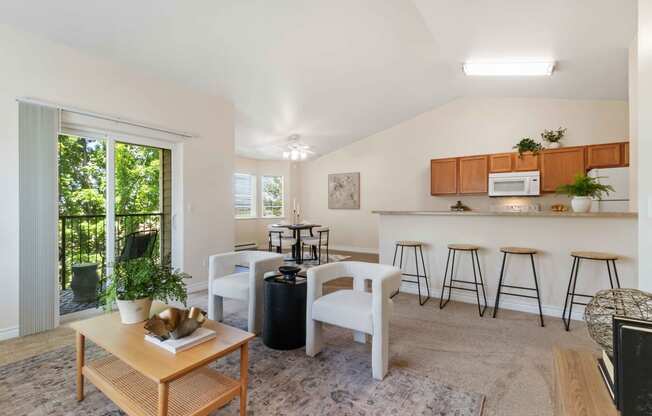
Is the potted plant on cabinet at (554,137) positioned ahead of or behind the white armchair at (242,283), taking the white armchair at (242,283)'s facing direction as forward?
behind

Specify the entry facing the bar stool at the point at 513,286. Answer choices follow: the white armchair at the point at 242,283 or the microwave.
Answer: the microwave

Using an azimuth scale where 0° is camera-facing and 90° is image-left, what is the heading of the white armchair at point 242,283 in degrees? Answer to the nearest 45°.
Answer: approximately 45°

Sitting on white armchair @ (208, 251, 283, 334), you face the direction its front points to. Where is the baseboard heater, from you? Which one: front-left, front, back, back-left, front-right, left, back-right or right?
back-right

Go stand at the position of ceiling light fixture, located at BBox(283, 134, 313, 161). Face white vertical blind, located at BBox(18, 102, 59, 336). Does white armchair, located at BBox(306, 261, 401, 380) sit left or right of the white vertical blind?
left

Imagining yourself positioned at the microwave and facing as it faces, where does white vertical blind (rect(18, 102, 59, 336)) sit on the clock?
The white vertical blind is roughly at 1 o'clock from the microwave.

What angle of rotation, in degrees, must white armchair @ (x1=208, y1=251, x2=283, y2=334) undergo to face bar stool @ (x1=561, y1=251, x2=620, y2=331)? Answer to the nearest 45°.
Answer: approximately 135° to its left

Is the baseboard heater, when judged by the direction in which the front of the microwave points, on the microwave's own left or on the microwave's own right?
on the microwave's own right

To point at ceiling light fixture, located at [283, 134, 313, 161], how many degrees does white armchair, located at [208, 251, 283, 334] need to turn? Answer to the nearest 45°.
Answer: approximately 135° to its right

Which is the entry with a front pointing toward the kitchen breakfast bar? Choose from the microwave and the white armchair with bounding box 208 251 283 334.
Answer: the microwave

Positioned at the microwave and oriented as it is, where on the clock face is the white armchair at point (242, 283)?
The white armchair is roughly at 1 o'clock from the microwave.

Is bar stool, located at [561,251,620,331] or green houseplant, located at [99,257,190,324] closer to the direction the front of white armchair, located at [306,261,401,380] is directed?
the green houseplant

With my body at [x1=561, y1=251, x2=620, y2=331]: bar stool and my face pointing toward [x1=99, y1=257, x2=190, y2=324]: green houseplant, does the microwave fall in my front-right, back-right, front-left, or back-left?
back-right

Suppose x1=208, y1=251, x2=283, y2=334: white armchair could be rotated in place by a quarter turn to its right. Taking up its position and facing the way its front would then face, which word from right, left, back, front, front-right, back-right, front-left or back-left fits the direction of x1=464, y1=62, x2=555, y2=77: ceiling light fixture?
back-right
